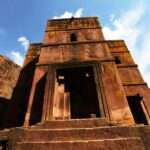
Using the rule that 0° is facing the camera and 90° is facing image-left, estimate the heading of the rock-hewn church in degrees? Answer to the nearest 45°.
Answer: approximately 0°
